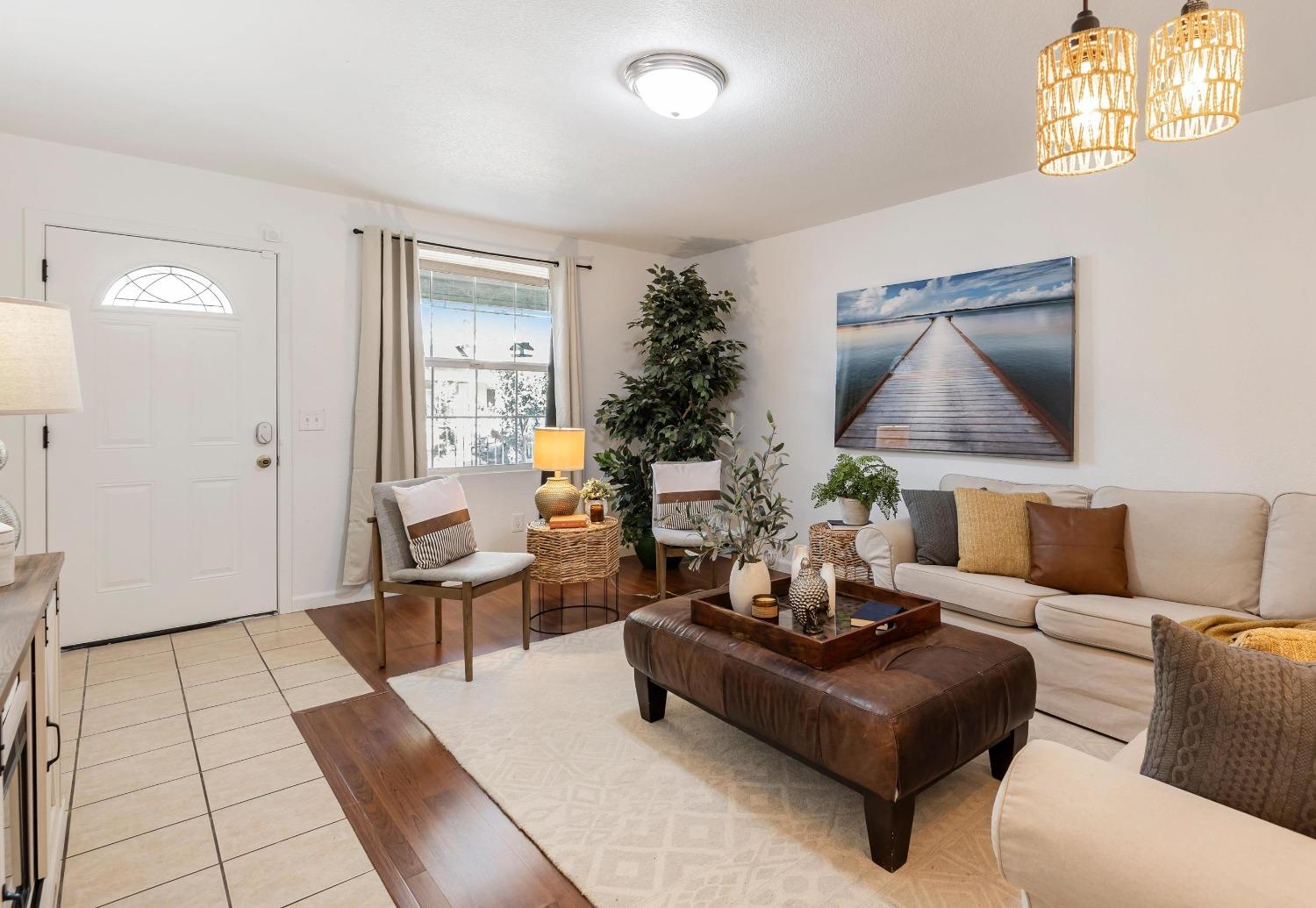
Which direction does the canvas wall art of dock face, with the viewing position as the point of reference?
facing the viewer and to the left of the viewer

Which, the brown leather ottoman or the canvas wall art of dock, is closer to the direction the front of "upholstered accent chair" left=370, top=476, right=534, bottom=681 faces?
the brown leather ottoman

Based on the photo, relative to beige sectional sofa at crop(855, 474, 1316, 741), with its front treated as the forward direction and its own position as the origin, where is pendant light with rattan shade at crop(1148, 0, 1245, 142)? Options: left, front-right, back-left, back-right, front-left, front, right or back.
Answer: front-left

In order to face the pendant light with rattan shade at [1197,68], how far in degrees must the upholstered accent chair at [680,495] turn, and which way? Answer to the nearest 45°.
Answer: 0° — it already faces it

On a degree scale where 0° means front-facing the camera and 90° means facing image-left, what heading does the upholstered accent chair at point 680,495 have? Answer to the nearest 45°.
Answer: approximately 0°

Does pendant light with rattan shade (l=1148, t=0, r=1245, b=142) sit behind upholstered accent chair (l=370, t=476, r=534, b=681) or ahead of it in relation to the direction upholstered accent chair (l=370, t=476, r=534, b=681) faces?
ahead

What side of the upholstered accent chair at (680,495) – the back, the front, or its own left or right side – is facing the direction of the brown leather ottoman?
front

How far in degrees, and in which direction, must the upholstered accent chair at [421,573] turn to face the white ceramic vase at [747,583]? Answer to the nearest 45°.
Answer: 0° — it already faces it

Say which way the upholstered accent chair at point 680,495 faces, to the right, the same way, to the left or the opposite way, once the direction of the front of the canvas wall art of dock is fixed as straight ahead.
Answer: to the left

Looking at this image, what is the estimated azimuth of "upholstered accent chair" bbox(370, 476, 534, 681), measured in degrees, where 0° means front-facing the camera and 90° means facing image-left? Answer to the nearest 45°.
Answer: approximately 315°

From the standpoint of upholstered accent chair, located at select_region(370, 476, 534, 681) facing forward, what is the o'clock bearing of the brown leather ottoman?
The brown leather ottoman is roughly at 12 o'clock from the upholstered accent chair.

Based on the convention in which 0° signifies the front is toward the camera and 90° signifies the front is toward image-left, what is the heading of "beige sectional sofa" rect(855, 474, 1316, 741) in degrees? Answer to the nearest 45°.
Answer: approximately 45°

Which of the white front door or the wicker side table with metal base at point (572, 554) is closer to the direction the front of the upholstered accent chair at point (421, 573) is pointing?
the wicker side table with metal base

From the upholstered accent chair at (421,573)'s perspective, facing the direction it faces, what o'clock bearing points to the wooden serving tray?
The wooden serving tray is roughly at 12 o'clock from the upholstered accent chair.

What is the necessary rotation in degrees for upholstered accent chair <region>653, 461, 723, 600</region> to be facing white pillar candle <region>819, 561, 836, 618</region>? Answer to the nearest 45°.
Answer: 0° — it already faces it

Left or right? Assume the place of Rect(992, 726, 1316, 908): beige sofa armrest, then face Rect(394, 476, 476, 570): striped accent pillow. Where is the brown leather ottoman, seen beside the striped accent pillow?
right

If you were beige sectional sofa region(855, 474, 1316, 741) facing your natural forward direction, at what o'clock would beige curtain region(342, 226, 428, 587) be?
The beige curtain is roughly at 1 o'clock from the beige sectional sofa.

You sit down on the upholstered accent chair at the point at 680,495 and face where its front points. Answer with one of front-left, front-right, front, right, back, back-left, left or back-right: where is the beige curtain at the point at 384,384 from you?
right
